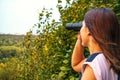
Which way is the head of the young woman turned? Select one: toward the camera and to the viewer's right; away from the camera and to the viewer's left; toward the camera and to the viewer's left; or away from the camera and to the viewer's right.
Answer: away from the camera and to the viewer's left

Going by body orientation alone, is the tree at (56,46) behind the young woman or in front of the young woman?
in front

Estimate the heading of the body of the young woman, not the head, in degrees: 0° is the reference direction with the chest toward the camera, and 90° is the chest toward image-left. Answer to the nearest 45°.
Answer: approximately 135°
